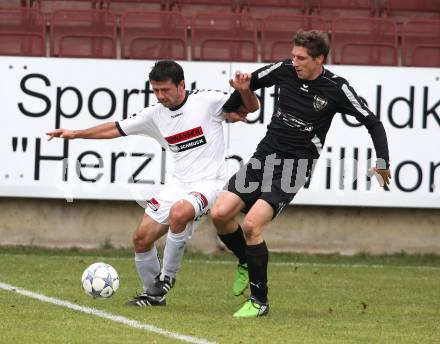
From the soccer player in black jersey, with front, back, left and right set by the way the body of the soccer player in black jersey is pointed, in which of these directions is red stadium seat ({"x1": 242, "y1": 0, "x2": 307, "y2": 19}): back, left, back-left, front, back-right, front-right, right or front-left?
back-right

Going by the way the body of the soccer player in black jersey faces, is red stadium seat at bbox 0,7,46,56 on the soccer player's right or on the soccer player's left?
on the soccer player's right

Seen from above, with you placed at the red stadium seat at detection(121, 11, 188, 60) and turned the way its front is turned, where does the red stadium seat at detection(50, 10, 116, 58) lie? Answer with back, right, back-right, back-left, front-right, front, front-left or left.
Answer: right

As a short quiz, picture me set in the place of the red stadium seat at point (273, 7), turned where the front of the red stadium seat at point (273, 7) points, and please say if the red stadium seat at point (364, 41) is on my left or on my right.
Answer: on my left

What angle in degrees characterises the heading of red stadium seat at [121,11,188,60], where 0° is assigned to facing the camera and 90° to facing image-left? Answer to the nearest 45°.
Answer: approximately 0°

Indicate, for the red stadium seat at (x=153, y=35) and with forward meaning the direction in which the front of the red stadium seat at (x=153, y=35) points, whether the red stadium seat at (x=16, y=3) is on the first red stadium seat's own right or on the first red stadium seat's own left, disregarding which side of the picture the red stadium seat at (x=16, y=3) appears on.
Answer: on the first red stadium seat's own right

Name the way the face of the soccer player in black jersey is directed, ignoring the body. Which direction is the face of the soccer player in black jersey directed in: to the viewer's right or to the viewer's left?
to the viewer's left

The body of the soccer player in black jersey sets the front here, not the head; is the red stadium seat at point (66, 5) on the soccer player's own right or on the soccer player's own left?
on the soccer player's own right

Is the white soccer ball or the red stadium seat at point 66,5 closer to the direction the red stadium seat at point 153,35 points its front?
the white soccer ball

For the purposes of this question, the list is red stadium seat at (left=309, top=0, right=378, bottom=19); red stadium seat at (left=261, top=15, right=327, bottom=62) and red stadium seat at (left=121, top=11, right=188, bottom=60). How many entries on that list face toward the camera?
3

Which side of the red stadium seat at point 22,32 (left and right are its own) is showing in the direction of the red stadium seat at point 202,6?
left

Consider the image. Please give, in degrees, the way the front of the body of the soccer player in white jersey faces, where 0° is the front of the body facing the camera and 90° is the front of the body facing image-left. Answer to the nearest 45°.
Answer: approximately 45°

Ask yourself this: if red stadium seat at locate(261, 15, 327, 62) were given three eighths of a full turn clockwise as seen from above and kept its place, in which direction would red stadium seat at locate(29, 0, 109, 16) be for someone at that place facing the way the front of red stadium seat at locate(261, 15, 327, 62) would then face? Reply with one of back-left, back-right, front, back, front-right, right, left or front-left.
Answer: front-left
